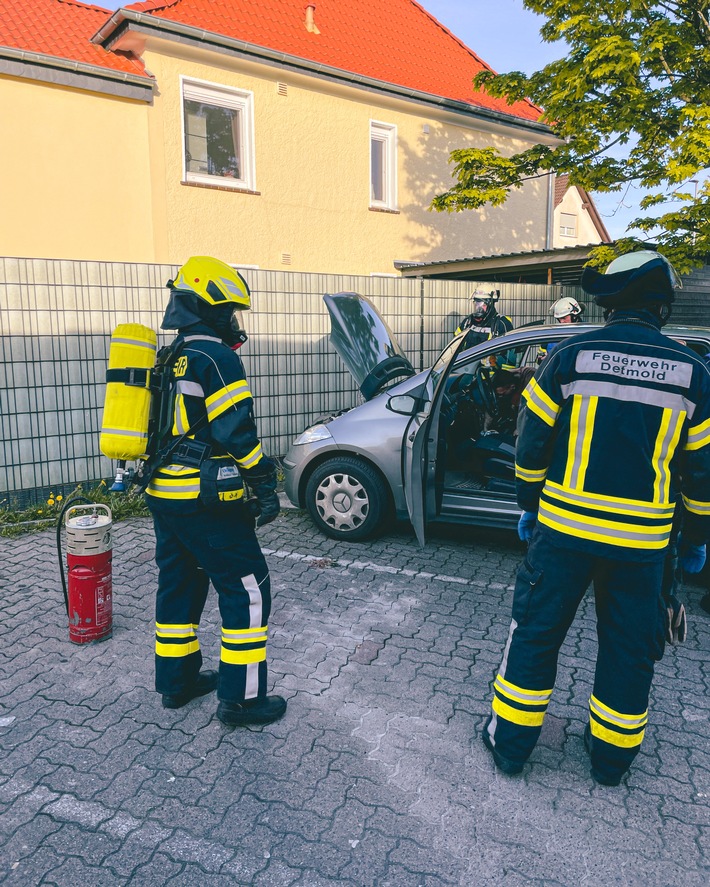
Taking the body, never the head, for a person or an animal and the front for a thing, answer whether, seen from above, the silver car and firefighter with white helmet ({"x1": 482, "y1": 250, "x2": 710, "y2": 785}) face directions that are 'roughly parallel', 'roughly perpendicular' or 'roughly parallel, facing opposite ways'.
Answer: roughly perpendicular

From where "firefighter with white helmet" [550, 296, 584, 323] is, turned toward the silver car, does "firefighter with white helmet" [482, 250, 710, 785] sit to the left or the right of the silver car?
left

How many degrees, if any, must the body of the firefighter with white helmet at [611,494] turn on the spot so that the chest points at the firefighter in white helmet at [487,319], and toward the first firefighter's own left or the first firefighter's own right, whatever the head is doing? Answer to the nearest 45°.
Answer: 0° — they already face them

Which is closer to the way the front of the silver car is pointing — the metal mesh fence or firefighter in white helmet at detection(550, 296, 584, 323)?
the metal mesh fence

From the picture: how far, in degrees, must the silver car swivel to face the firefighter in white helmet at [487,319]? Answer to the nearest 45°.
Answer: approximately 90° to its right

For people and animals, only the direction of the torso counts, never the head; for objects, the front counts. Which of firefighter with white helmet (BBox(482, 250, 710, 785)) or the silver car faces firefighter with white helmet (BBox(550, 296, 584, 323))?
firefighter with white helmet (BBox(482, 250, 710, 785))

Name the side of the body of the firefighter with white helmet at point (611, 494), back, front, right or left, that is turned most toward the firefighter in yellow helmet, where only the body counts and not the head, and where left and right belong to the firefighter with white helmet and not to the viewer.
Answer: left

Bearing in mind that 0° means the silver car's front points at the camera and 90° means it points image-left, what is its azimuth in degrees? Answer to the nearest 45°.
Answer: approximately 90°

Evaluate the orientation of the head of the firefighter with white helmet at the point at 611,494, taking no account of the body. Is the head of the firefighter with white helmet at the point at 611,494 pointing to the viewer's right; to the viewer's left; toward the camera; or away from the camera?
away from the camera

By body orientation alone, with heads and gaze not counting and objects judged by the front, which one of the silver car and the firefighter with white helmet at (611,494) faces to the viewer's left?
the silver car

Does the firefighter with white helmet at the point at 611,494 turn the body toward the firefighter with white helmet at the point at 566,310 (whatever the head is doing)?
yes

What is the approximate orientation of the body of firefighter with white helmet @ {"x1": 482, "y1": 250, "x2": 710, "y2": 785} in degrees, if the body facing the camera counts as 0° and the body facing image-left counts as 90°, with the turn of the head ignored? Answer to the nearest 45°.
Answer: approximately 180°

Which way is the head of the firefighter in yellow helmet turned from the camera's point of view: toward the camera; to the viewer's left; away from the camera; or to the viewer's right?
to the viewer's right

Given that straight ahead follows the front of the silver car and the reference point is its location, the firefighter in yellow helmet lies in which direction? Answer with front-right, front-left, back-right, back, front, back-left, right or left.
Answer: left

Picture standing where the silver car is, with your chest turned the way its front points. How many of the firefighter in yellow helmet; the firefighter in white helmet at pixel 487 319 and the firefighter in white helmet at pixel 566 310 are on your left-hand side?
1
